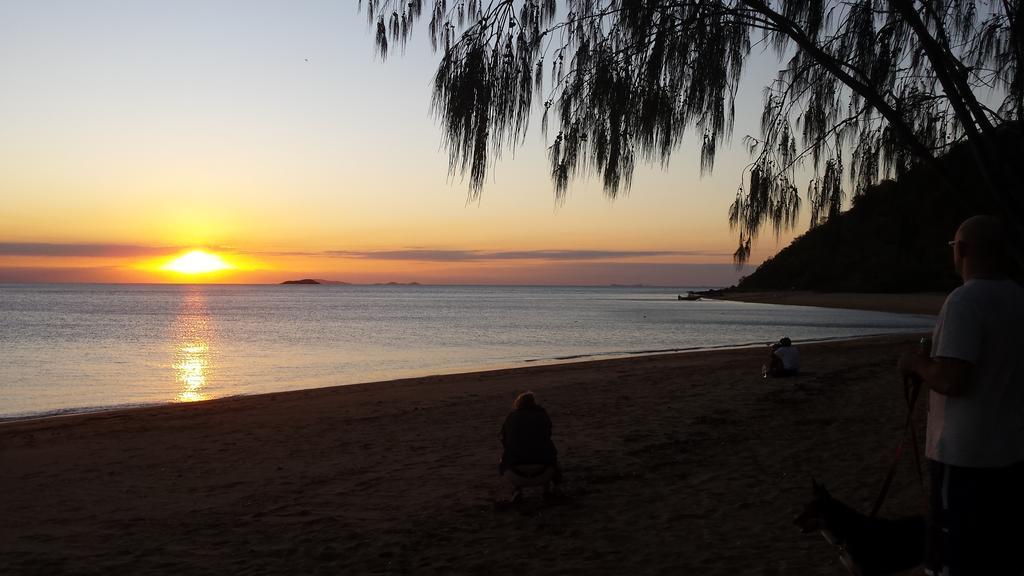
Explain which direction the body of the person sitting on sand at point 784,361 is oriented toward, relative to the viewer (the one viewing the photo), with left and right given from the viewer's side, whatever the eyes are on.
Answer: facing away from the viewer and to the left of the viewer

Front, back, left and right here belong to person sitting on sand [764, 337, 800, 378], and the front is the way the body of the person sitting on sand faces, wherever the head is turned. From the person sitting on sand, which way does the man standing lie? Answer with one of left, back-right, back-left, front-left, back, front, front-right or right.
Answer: back-left

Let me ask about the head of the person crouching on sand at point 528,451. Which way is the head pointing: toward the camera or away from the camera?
away from the camera

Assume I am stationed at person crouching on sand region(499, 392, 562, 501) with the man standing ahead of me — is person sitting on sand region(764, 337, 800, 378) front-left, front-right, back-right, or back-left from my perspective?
back-left

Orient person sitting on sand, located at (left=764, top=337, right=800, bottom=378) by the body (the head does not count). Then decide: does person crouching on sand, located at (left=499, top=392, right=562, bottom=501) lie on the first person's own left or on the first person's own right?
on the first person's own left
